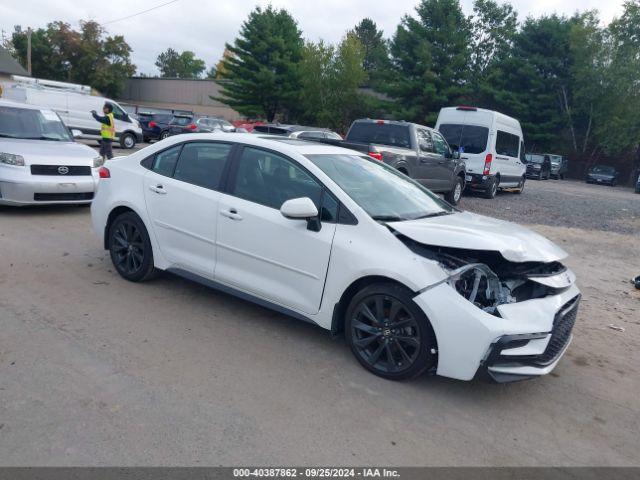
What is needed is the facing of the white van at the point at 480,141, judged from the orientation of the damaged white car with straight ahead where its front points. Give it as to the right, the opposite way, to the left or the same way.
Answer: to the left

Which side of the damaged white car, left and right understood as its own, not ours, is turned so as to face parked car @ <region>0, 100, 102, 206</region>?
back

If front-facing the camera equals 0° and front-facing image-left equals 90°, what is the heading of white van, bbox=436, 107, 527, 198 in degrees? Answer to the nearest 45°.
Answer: approximately 225°

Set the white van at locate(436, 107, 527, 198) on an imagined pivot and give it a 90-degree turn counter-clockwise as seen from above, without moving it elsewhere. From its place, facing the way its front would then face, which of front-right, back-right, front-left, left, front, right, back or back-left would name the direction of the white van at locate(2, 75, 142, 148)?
front-left

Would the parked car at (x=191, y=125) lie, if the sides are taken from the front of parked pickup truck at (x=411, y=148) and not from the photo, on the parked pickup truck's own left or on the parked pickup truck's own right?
on the parked pickup truck's own left

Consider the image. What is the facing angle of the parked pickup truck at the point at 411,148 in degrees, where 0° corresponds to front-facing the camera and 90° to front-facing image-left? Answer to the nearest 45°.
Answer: approximately 225°

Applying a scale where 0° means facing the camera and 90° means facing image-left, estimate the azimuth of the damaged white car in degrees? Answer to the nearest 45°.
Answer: approximately 315°

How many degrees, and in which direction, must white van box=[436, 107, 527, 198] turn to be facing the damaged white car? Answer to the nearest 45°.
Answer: approximately 135° to its right

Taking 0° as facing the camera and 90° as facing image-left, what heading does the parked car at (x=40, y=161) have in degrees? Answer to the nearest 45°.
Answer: approximately 315°

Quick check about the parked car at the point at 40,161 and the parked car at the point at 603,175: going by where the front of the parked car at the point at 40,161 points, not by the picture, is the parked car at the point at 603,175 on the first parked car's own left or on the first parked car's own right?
on the first parked car's own left
